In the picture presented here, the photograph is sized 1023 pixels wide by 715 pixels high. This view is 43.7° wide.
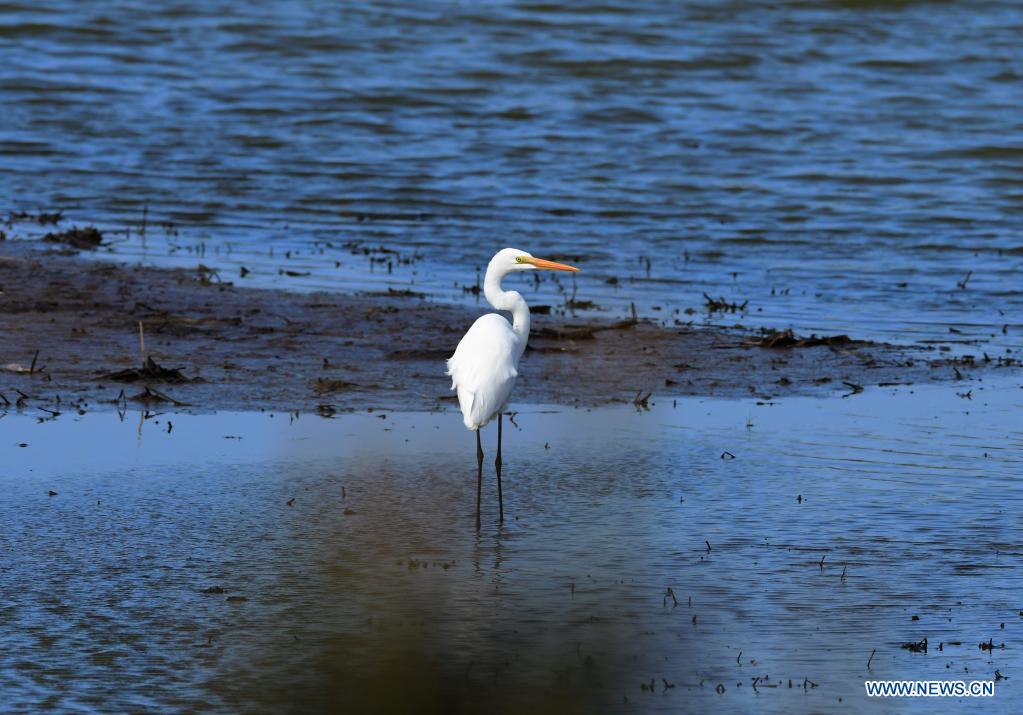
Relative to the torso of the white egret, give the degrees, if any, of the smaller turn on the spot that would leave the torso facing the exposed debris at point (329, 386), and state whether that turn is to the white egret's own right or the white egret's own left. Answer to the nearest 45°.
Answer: approximately 90° to the white egret's own left

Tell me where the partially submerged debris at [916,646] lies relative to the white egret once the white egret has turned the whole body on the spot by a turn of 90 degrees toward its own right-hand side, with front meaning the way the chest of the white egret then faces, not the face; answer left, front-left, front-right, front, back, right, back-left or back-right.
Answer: front

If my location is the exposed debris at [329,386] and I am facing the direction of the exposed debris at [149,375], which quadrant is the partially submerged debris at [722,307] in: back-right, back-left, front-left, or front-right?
back-right

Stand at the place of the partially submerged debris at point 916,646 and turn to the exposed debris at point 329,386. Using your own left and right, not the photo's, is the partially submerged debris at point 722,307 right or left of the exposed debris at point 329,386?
right

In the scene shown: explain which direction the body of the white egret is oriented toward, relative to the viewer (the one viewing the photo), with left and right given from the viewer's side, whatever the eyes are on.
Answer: facing away from the viewer and to the right of the viewer

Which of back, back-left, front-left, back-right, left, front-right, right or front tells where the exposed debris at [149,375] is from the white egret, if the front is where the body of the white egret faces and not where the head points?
left

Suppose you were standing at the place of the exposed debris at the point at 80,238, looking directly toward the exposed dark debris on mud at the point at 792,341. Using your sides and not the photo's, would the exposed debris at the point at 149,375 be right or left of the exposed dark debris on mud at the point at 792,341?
right
